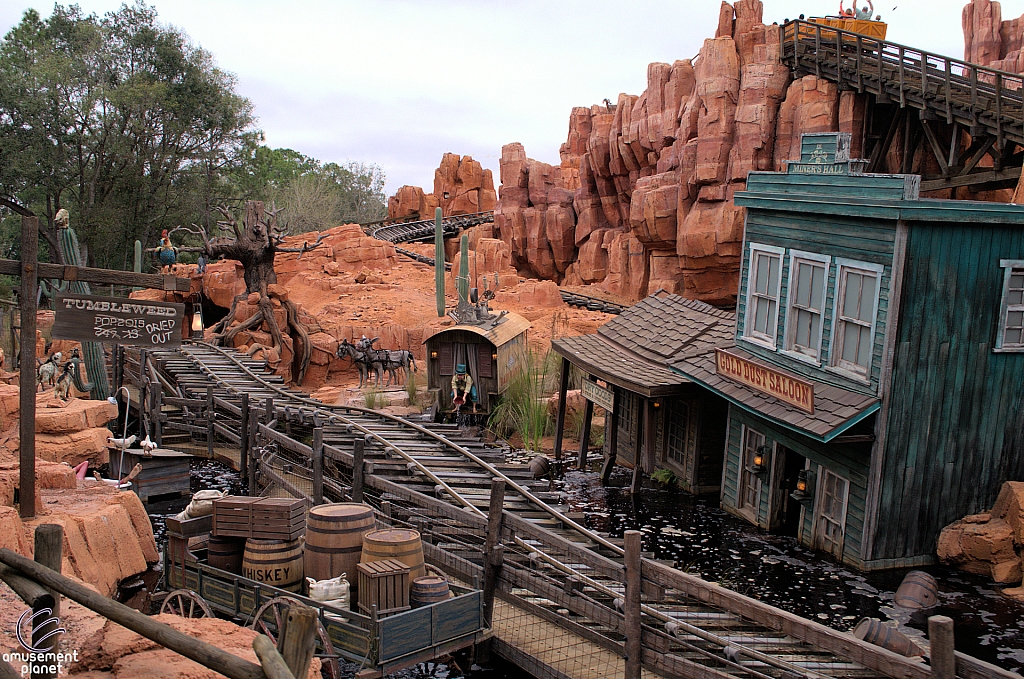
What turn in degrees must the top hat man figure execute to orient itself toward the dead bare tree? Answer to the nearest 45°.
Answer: approximately 135° to its right

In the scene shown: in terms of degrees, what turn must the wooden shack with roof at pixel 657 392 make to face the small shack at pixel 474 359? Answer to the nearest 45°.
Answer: approximately 90° to its right

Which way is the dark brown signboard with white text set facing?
toward the camera

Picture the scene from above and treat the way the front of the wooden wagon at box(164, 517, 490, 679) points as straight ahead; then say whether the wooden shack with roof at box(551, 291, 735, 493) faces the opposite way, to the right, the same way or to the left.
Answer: to the left

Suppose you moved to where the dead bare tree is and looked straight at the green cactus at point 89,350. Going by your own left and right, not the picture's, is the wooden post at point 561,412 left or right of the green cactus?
left

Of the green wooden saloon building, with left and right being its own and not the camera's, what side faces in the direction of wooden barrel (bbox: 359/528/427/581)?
front

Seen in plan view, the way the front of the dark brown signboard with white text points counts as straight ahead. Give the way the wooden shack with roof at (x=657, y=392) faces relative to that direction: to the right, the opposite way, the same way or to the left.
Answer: to the right

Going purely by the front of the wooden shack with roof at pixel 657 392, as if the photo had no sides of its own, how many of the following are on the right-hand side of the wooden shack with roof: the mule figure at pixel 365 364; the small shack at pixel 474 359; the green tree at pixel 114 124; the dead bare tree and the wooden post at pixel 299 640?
4

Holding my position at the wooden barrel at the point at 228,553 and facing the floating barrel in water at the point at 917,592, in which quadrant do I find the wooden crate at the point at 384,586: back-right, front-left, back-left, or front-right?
front-right

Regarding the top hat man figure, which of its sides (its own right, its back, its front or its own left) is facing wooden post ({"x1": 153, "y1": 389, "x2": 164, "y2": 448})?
right

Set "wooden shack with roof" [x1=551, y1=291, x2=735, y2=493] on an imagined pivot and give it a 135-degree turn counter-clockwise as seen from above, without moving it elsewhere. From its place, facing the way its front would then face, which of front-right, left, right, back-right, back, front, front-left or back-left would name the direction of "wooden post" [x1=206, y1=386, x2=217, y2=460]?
back

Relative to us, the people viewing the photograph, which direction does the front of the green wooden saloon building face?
facing the viewer and to the left of the viewer

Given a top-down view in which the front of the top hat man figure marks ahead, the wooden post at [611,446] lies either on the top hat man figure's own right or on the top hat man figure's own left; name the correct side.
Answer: on the top hat man figure's own left

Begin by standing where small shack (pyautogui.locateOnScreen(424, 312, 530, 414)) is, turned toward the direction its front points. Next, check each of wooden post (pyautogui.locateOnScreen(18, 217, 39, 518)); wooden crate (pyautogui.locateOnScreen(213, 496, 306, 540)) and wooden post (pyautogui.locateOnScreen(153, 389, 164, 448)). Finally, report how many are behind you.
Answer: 0

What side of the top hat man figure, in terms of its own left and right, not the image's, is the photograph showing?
front

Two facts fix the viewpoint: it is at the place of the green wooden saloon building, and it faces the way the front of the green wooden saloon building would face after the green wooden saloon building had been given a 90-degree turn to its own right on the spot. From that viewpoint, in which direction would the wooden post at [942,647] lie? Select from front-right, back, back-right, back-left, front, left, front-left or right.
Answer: back-left

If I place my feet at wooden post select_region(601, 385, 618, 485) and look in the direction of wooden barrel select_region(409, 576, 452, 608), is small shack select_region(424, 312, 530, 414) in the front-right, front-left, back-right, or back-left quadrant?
back-right
